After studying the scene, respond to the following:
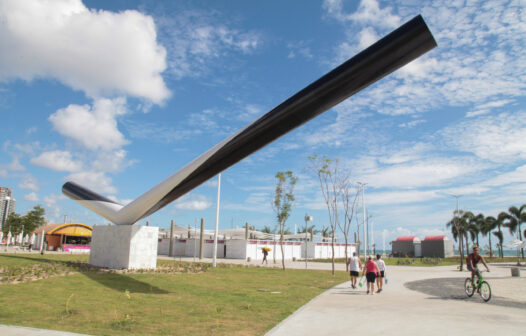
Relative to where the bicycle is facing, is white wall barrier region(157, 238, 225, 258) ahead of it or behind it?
behind

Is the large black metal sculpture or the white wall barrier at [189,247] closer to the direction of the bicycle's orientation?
the large black metal sculpture

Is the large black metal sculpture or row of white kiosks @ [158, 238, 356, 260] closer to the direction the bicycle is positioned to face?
the large black metal sculpture

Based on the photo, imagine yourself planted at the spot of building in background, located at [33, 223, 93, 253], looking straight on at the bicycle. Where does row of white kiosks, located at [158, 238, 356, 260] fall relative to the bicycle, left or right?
left

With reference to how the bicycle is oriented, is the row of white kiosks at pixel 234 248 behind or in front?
behind
